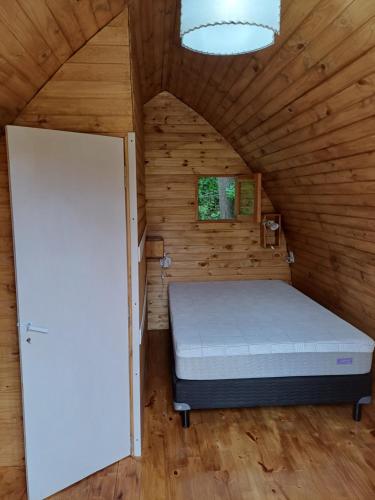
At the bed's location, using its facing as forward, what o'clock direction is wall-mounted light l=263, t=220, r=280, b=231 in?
The wall-mounted light is roughly at 6 o'clock from the bed.

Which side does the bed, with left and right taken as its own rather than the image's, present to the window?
back

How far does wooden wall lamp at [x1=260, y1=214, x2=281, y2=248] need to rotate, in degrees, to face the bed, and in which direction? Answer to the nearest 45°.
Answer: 0° — it already faces it

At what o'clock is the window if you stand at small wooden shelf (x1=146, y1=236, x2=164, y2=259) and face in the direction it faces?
The window is roughly at 8 o'clock from the small wooden shelf.

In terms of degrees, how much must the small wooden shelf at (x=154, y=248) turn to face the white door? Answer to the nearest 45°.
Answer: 0° — it already faces it

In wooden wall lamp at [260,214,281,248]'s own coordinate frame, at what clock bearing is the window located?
The window is roughly at 3 o'clock from the wooden wall lamp.

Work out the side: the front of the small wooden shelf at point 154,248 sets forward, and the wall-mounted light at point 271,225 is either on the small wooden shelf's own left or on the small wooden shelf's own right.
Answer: on the small wooden shelf's own left

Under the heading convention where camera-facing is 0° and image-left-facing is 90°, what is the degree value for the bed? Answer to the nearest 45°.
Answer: approximately 0°

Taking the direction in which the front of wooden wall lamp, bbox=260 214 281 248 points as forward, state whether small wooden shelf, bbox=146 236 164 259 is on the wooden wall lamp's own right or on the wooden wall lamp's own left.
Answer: on the wooden wall lamp's own right
